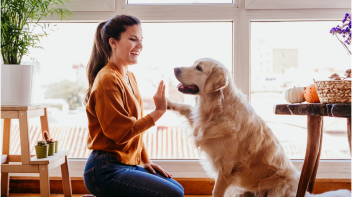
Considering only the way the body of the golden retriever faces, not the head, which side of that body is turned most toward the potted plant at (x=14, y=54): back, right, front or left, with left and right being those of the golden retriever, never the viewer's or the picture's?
front

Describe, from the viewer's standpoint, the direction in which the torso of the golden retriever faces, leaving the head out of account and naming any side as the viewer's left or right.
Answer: facing to the left of the viewer

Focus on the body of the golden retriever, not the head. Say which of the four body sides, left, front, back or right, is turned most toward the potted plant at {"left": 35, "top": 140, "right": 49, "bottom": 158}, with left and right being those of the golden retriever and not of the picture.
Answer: front

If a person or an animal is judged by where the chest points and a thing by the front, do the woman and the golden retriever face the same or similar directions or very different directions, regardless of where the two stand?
very different directions

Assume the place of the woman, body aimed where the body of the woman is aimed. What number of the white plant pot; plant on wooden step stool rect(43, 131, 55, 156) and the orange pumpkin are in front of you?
1

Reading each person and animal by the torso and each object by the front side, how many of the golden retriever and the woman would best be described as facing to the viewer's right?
1

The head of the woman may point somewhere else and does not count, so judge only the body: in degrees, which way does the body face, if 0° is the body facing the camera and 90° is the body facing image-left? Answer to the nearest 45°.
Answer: approximately 270°

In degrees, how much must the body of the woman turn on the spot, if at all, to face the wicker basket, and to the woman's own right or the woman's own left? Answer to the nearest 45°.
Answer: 0° — they already face it
